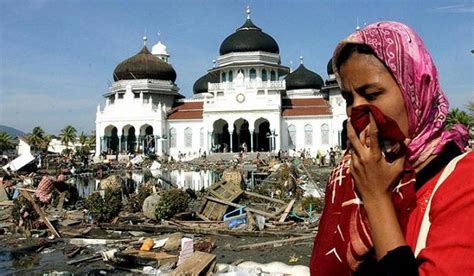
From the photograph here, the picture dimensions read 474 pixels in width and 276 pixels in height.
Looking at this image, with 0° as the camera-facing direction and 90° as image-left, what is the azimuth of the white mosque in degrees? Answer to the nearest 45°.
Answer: approximately 0°

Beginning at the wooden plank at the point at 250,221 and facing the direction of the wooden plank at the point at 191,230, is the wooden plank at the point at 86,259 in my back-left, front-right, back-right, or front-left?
front-left

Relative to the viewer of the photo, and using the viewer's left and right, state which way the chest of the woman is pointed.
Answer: facing the viewer and to the left of the viewer

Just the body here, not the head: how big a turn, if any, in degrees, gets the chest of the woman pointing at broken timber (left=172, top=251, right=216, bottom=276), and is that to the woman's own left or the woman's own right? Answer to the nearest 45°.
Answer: approximately 90° to the woman's own right

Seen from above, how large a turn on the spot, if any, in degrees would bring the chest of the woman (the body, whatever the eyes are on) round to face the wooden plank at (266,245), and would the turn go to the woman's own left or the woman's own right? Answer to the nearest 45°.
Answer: approximately 135° to the woman's own right

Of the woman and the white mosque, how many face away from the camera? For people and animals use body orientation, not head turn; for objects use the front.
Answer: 0

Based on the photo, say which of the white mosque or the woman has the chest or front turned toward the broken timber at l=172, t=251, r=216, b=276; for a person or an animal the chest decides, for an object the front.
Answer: the white mosque

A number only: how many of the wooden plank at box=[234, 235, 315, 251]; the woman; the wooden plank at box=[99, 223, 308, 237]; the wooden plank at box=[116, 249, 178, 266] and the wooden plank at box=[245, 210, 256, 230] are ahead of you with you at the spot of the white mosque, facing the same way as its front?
5

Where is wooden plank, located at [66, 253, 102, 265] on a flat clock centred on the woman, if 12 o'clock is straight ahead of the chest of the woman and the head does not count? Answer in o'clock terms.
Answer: The wooden plank is roughly at 3 o'clock from the woman.

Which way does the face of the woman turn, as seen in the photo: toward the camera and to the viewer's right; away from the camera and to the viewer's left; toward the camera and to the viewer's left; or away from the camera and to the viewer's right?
toward the camera and to the viewer's left

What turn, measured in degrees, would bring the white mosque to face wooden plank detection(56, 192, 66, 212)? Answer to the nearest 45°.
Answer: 0° — it already faces it

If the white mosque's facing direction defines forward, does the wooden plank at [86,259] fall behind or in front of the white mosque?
in front

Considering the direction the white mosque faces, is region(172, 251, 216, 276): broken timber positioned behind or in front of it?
in front

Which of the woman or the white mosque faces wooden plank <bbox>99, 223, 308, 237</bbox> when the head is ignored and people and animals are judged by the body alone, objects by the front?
the white mosque

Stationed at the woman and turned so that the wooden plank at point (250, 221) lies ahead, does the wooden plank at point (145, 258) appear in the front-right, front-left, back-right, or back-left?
front-left

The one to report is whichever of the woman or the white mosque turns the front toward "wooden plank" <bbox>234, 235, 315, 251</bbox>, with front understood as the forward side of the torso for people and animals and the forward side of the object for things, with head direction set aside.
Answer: the white mosque
